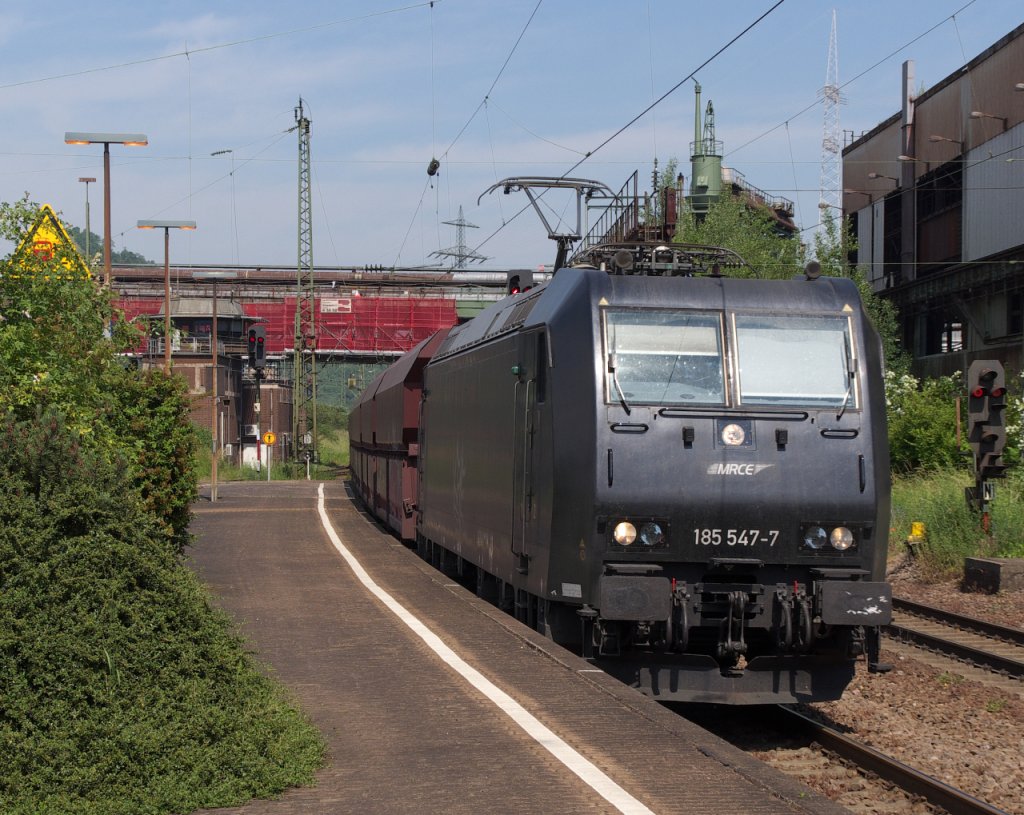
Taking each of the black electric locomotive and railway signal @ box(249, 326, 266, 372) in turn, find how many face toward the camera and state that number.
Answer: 2

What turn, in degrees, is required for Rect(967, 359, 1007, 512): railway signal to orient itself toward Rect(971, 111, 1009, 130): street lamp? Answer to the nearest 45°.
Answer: approximately 180°

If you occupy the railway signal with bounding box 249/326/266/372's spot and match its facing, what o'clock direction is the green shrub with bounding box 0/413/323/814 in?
The green shrub is roughly at 12 o'clock from the railway signal.

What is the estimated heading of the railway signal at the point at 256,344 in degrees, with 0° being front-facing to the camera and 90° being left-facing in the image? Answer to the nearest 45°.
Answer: approximately 0°

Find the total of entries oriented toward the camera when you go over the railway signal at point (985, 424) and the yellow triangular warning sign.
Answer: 2

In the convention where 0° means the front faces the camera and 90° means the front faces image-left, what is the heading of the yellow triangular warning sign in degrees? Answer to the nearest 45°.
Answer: approximately 0°

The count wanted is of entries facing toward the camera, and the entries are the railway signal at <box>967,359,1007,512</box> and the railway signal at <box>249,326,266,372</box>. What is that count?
2

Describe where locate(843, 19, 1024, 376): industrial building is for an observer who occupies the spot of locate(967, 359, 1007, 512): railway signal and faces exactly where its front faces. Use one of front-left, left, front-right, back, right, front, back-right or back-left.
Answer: back
